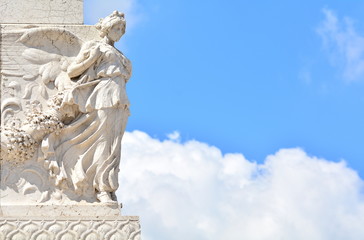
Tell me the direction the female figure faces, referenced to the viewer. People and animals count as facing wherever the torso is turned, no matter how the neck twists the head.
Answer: facing the viewer and to the right of the viewer
